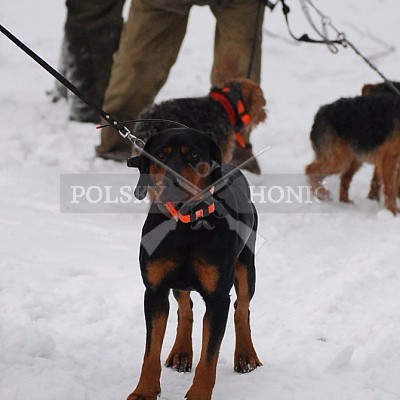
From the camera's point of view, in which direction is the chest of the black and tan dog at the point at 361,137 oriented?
to the viewer's right

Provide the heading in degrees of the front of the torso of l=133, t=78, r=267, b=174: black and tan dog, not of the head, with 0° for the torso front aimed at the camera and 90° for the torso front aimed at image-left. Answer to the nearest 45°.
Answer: approximately 270°

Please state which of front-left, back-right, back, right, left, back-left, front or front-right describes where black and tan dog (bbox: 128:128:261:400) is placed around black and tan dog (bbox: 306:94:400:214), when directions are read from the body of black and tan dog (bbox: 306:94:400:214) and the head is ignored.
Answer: right

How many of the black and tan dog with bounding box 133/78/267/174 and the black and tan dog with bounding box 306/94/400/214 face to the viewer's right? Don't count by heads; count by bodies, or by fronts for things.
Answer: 2

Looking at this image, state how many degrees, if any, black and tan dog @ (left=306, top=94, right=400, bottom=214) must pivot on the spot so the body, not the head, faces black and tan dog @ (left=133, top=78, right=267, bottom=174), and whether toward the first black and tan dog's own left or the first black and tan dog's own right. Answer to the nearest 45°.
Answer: approximately 180°

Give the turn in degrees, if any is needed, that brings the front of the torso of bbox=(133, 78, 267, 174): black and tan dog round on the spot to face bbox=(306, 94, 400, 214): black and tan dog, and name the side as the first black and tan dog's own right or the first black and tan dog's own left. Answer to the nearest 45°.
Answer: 0° — it already faces it

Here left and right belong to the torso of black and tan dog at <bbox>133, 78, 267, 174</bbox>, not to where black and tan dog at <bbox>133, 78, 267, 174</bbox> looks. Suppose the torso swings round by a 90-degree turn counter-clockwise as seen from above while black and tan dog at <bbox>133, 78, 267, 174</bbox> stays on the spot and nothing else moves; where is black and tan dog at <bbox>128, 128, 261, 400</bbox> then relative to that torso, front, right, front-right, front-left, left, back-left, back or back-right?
back
